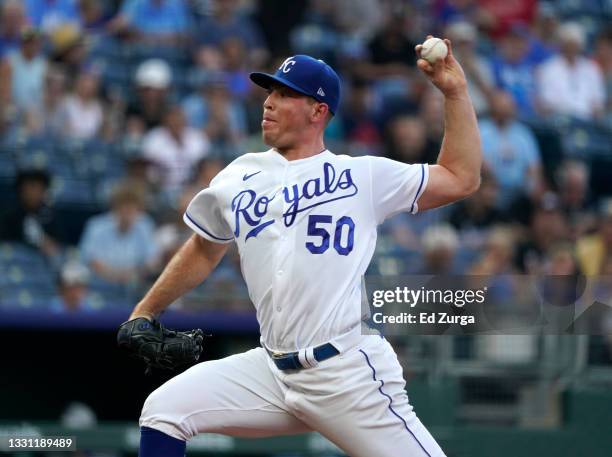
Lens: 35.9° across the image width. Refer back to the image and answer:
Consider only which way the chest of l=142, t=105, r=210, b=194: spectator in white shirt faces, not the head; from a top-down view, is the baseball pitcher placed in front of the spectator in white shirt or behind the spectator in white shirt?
in front

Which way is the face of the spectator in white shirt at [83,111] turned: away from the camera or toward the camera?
toward the camera

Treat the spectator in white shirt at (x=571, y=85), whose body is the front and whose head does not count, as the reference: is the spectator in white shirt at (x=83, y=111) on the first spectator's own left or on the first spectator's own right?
on the first spectator's own right

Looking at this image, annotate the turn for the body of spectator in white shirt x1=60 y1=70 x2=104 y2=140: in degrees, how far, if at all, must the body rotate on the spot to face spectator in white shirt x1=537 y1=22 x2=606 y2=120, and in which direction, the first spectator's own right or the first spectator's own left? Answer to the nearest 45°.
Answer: approximately 90° to the first spectator's own left

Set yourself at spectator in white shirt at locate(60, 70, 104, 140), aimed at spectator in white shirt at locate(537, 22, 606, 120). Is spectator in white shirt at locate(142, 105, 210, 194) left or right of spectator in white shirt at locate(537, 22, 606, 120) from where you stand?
right

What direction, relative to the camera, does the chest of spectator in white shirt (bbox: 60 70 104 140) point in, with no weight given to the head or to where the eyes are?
toward the camera

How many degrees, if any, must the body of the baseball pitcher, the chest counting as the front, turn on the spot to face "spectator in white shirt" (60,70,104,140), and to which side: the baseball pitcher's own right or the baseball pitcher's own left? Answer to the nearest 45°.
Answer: approximately 135° to the baseball pitcher's own right

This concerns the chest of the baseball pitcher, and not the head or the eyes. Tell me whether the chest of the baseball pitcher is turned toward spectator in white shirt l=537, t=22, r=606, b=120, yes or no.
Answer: no

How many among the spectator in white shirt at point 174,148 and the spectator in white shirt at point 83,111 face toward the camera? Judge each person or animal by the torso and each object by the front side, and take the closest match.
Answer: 2

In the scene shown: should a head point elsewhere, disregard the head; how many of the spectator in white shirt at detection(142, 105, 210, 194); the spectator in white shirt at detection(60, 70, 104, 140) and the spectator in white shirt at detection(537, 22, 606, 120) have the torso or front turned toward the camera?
3

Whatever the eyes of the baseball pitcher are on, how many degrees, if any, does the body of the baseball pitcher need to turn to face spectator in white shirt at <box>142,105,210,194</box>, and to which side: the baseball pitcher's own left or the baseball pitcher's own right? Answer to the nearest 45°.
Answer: approximately 135° to the baseball pitcher's own right

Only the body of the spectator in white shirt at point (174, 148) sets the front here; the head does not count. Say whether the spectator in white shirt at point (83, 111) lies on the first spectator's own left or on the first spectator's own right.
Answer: on the first spectator's own right

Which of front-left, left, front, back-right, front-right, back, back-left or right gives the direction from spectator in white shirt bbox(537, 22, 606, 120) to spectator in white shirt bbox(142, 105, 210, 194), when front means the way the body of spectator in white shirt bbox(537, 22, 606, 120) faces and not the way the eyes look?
front-right

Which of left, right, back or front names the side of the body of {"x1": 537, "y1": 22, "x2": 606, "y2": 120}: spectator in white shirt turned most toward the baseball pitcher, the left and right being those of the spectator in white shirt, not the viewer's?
front

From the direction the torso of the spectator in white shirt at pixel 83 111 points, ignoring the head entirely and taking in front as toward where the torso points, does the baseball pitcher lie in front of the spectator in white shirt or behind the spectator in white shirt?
in front

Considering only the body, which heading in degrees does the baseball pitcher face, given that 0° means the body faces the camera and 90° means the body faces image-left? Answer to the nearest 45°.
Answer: approximately 45°

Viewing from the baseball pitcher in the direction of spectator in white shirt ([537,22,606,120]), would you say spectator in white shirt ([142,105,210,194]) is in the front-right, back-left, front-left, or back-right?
front-left
